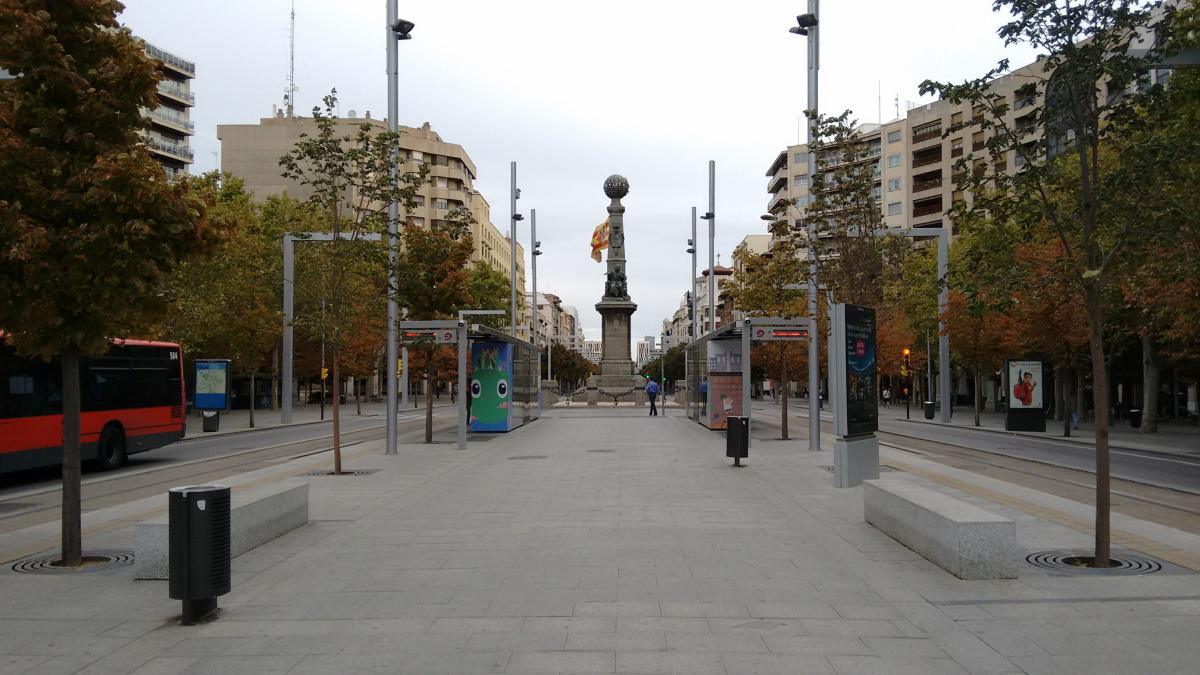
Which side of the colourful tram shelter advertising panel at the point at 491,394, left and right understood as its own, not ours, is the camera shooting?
front

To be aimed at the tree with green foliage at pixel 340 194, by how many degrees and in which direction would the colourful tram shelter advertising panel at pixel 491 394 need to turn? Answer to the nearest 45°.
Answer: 0° — it already faces it

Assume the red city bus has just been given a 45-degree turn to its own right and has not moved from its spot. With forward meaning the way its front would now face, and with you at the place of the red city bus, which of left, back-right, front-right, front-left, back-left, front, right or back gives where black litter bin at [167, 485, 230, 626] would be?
left

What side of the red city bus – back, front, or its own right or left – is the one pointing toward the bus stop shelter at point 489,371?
back

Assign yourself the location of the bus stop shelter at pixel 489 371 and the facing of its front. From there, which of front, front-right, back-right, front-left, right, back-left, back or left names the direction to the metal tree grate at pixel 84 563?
left

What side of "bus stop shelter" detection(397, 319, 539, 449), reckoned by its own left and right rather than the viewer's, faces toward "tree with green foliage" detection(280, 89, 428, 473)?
left

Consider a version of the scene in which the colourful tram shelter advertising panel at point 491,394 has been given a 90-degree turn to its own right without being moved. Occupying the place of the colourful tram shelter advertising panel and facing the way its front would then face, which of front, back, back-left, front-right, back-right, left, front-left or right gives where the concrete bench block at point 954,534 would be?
left

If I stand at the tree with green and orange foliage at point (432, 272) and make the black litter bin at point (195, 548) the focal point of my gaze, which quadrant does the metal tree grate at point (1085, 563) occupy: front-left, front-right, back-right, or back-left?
front-left

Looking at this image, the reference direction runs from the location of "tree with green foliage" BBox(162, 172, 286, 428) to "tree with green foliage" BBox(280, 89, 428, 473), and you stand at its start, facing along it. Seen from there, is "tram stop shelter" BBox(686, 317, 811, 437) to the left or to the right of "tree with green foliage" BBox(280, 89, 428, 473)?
left

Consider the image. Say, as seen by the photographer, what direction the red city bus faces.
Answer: facing the viewer and to the left of the viewer

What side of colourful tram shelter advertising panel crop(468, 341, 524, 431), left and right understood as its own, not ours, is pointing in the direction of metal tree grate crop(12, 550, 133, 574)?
front

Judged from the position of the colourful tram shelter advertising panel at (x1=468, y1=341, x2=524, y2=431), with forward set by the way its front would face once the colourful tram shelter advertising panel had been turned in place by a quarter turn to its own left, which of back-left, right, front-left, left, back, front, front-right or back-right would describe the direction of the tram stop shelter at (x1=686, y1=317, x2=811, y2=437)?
front

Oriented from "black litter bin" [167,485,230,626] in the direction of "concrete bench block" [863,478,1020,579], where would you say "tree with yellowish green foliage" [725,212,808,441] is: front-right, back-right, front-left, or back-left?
front-left

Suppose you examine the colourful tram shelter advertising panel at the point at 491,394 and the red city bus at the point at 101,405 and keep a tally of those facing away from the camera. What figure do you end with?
0

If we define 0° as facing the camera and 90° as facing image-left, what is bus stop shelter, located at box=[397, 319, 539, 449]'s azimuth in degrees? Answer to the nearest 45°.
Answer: approximately 90°
